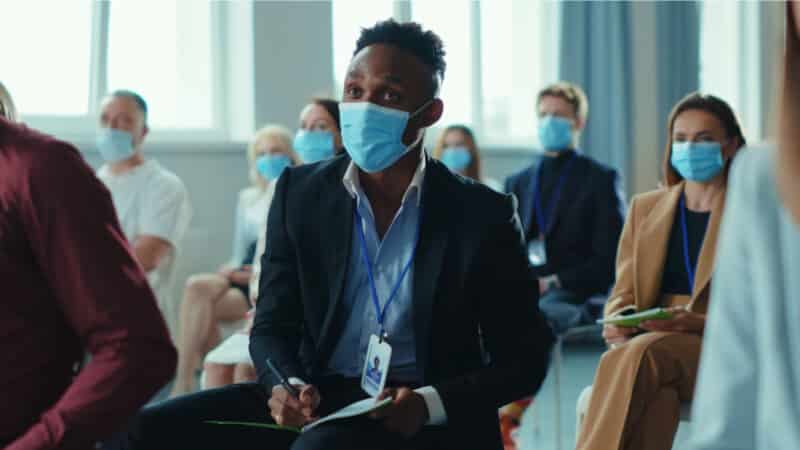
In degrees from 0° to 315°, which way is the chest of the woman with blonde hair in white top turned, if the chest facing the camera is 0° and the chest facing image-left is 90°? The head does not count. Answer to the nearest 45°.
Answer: approximately 45°

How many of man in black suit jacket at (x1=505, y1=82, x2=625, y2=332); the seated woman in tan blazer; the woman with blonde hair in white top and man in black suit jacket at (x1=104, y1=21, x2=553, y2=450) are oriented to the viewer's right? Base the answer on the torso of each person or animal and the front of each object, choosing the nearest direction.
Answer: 0

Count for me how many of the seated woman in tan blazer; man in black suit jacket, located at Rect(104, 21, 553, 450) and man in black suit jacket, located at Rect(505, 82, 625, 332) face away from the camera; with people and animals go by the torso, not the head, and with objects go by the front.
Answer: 0

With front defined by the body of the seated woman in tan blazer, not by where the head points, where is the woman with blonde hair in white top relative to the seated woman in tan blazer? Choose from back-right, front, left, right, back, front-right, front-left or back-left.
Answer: right

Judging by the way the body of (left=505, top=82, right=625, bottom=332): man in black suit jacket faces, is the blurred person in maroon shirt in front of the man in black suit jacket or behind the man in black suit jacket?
in front

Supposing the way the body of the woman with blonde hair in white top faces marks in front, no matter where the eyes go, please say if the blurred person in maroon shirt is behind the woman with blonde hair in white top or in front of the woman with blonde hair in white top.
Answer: in front

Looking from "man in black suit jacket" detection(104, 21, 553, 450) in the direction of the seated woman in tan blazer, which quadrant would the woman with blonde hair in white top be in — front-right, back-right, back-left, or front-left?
front-left

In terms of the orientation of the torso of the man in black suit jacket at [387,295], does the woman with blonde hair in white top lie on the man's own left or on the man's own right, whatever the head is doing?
on the man's own right

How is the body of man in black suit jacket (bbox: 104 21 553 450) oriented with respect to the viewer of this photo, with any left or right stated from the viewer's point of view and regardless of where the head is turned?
facing the viewer and to the left of the viewer

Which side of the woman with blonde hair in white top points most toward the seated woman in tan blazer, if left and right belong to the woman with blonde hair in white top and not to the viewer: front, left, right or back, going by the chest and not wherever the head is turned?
left
